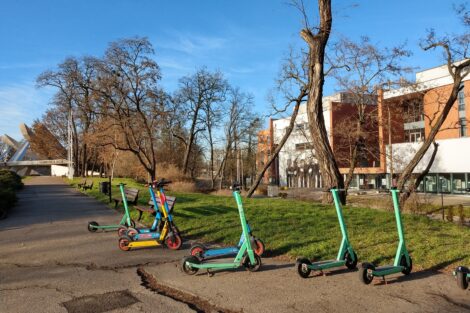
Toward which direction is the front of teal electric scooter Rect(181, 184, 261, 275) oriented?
to the viewer's right

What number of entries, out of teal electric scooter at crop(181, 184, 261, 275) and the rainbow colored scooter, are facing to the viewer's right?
2

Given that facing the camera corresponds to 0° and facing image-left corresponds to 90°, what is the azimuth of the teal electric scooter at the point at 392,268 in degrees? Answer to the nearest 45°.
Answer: approximately 225°

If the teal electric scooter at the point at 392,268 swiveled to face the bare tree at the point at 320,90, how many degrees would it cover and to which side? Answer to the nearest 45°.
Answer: approximately 45° to its left

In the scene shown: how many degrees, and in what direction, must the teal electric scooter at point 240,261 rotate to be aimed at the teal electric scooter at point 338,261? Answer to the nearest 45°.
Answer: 0° — it already faces it

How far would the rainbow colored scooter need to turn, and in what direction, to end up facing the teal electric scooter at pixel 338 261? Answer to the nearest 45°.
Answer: approximately 45° to its right

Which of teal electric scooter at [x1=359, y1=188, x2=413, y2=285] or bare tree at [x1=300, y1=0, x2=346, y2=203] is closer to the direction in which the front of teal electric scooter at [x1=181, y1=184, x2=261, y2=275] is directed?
the teal electric scooter

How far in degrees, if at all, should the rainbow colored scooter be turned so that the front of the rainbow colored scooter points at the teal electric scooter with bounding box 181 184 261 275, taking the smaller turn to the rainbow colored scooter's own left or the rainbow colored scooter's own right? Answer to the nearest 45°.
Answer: approximately 45° to the rainbow colored scooter's own right

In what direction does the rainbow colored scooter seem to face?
to the viewer's right

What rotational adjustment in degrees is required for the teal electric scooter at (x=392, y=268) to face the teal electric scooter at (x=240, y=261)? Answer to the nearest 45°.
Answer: approximately 135° to its left

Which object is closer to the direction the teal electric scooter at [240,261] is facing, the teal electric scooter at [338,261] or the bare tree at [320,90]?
the teal electric scooter

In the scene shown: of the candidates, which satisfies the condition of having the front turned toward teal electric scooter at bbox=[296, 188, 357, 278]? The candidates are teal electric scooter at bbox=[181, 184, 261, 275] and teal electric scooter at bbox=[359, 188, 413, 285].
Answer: teal electric scooter at bbox=[181, 184, 261, 275]

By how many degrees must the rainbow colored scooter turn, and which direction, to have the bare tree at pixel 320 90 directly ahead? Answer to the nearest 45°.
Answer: approximately 45° to its left
